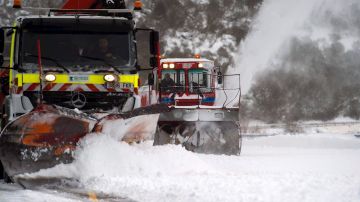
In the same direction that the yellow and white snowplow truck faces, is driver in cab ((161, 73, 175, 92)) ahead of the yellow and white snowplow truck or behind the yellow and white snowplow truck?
behind

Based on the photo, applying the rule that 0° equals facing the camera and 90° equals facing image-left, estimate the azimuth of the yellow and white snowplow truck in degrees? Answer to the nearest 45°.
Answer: approximately 0°
